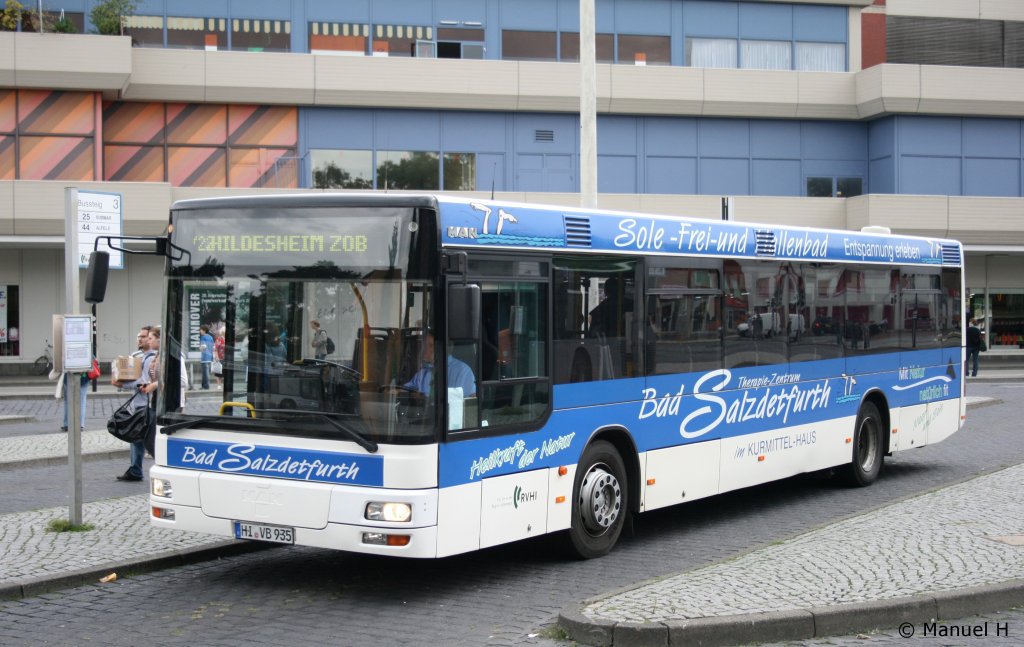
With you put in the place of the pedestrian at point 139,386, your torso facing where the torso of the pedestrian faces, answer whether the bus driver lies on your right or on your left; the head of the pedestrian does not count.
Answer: on your left

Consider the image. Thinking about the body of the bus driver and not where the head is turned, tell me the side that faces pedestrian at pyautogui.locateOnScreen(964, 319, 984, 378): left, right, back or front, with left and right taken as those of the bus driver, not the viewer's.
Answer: back

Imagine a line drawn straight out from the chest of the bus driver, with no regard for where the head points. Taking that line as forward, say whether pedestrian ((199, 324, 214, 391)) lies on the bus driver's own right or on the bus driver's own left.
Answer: on the bus driver's own right

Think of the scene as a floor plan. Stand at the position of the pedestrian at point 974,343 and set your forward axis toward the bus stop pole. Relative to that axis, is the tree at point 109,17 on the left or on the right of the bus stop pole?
right
